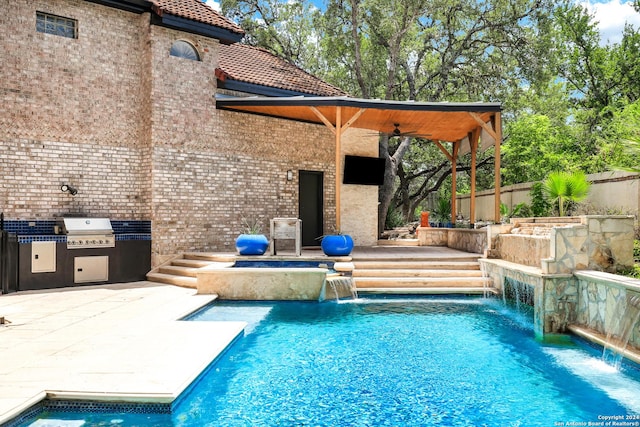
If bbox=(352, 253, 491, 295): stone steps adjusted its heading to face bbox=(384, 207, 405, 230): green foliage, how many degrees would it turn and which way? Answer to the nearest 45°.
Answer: approximately 180°

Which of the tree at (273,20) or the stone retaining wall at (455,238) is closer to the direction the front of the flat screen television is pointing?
the stone retaining wall

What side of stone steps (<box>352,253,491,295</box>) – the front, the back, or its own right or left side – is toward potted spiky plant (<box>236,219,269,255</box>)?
right

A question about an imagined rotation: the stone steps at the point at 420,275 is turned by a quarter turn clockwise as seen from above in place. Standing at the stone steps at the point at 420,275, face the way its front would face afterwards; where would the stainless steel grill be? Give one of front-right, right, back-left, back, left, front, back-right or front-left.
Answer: front

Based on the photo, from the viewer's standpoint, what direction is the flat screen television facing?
toward the camera

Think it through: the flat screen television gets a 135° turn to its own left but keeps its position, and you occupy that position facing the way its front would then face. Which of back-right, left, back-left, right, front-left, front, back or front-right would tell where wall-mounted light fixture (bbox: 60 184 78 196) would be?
back

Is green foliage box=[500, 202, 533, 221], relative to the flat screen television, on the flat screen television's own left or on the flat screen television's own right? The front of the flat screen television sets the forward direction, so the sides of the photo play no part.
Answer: on the flat screen television's own left

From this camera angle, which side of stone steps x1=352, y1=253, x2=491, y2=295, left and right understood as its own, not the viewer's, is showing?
front

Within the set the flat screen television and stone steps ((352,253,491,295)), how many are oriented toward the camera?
2

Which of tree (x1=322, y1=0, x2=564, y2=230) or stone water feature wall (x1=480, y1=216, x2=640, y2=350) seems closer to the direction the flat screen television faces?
the stone water feature wall

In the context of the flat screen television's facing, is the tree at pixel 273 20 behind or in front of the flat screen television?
behind
